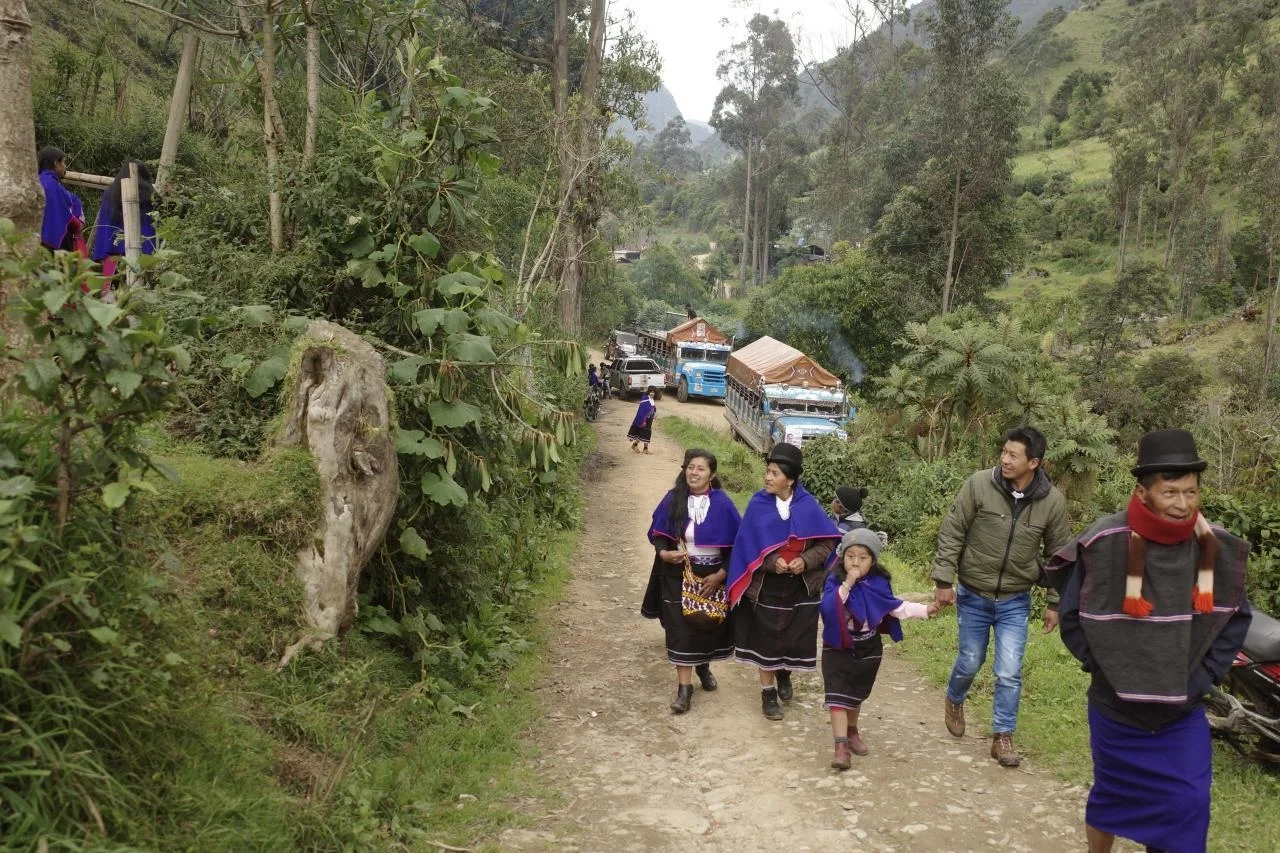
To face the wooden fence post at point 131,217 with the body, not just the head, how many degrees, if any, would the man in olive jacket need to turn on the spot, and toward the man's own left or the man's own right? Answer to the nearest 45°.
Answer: approximately 90° to the man's own right

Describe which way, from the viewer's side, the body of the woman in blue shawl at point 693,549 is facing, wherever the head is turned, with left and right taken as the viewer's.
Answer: facing the viewer

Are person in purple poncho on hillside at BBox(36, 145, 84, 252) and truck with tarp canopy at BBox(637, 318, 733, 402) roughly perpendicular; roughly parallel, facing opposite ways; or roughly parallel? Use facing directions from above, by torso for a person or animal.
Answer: roughly perpendicular

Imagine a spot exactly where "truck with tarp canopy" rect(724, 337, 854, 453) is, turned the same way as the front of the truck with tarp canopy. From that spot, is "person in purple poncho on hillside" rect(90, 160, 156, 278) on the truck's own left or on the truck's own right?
on the truck's own right

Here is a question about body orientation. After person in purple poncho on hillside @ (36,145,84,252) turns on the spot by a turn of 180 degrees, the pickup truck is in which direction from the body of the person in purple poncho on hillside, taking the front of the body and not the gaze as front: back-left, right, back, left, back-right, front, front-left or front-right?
back-right

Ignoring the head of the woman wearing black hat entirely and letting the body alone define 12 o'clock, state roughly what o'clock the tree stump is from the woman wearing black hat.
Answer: The tree stump is roughly at 2 o'clock from the woman wearing black hat.

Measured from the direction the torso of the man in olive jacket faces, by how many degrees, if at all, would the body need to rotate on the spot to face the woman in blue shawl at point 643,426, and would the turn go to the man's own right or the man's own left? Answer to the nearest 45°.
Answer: approximately 135° to the man's own right

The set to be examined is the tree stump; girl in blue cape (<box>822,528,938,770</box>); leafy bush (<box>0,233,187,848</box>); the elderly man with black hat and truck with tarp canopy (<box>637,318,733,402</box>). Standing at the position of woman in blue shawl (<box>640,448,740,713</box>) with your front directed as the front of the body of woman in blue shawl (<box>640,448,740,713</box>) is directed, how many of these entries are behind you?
1

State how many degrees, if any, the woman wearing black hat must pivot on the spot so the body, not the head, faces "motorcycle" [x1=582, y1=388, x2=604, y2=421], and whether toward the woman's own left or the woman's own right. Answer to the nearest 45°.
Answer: approximately 180°

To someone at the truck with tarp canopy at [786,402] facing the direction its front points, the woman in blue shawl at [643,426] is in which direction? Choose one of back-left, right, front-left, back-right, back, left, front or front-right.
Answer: right

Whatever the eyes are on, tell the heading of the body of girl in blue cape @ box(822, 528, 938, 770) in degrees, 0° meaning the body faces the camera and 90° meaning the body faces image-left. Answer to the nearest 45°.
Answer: approximately 0°

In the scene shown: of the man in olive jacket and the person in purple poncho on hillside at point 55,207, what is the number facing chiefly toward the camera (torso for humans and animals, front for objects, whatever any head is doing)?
1

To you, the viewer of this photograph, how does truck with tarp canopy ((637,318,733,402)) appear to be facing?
facing the viewer and to the right of the viewer

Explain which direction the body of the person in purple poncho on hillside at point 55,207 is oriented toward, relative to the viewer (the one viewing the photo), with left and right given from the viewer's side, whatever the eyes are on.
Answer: facing to the right of the viewer

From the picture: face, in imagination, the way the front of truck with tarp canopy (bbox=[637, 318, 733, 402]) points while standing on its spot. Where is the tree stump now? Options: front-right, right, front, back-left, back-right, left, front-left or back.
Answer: front-right

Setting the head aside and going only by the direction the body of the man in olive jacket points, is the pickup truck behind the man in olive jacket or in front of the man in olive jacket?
behind
